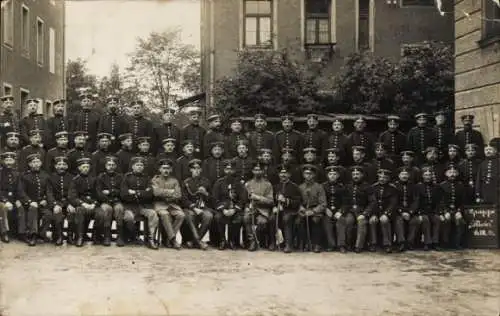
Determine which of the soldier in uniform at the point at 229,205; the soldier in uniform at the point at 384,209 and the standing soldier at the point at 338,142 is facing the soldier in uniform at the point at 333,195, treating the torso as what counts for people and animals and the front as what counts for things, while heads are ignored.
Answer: the standing soldier

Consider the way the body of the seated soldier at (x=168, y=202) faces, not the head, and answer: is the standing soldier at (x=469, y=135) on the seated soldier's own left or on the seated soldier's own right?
on the seated soldier's own left

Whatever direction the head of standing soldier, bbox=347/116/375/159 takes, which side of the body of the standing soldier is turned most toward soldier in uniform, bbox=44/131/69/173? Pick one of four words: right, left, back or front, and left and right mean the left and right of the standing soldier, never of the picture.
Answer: right

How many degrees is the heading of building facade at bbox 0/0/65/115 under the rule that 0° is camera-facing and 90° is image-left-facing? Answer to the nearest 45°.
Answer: approximately 315°

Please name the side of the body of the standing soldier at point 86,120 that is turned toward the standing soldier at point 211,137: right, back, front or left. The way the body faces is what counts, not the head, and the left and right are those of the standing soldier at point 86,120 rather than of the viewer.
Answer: left

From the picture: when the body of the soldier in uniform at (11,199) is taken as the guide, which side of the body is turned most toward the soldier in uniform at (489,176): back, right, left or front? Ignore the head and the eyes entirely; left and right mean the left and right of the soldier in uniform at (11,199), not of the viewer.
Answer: left
